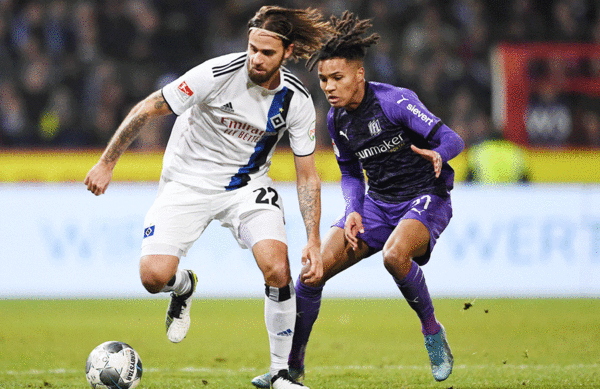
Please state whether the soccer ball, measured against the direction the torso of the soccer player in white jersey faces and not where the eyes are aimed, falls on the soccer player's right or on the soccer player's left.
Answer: on the soccer player's right

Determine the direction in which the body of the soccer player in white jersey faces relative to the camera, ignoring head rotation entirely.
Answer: toward the camera

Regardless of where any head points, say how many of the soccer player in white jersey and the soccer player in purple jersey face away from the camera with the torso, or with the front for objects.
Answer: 0

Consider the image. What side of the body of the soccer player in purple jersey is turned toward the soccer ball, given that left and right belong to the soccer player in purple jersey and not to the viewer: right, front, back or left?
front

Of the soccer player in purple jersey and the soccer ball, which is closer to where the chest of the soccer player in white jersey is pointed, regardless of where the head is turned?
the soccer ball

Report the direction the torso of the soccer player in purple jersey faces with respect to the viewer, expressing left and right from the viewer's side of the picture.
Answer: facing the viewer and to the left of the viewer

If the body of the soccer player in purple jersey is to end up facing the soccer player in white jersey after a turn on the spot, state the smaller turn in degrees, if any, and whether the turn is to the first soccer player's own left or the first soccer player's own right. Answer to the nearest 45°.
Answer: approximately 45° to the first soccer player's own right

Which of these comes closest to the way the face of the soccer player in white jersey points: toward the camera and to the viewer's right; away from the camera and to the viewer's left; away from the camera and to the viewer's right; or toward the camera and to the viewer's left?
toward the camera and to the viewer's left
